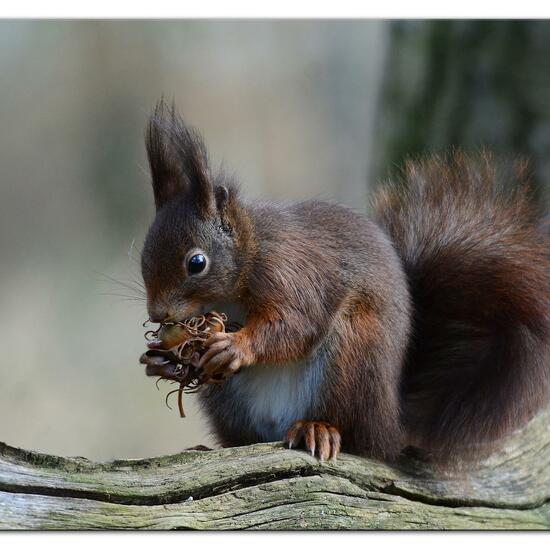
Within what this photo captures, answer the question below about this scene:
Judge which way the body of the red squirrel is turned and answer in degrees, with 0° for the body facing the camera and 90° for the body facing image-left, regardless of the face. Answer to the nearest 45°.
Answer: approximately 45°
